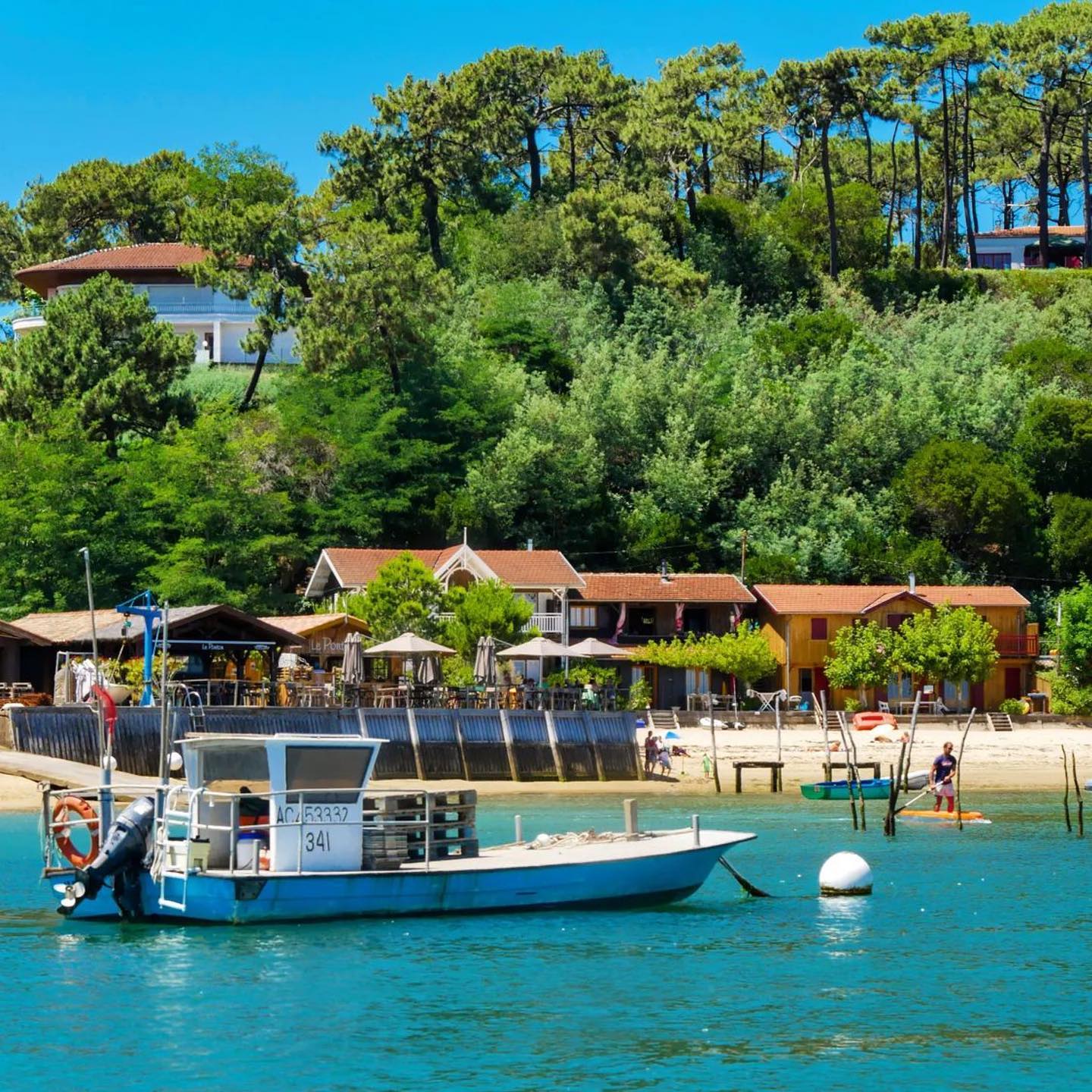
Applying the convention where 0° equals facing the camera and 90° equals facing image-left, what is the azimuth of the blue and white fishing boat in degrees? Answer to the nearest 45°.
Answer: approximately 225°

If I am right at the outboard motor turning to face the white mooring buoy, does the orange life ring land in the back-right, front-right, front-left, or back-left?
back-left

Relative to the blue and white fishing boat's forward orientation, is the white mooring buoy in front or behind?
in front
